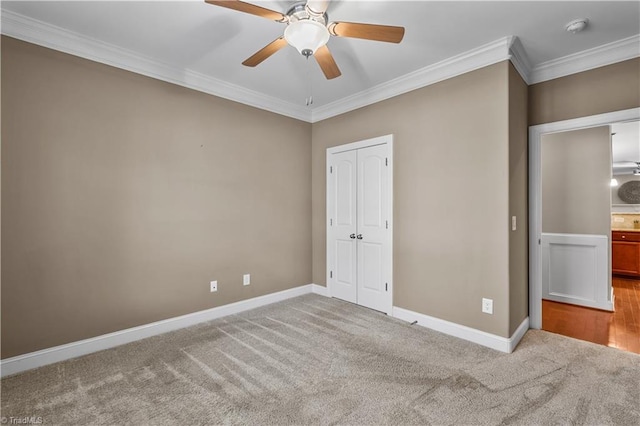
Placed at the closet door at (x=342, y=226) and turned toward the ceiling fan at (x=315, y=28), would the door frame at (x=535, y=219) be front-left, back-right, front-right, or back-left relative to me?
front-left

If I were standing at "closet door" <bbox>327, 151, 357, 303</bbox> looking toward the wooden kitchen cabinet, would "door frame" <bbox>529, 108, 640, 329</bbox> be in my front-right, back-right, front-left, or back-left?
front-right

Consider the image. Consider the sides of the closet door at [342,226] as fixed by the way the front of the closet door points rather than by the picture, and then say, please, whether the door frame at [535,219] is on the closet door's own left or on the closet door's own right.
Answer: on the closet door's own left

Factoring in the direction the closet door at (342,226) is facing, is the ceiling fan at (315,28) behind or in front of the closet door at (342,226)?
in front

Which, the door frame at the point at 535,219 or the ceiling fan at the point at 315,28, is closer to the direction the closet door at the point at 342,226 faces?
the ceiling fan

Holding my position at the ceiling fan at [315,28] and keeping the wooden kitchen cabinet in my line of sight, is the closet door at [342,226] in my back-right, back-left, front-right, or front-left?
front-left

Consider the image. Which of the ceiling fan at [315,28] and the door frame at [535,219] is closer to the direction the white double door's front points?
the ceiling fan

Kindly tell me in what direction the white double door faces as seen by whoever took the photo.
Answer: facing the viewer and to the left of the viewer

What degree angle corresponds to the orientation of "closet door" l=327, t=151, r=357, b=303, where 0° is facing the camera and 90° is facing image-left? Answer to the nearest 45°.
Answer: approximately 45°

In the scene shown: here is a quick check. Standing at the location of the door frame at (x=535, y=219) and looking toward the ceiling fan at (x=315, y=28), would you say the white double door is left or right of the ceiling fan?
right

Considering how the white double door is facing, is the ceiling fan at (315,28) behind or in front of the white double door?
in front

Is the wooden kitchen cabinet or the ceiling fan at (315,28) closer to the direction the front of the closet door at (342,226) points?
the ceiling fan

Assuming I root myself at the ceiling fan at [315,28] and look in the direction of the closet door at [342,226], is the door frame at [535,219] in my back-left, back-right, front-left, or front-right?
front-right

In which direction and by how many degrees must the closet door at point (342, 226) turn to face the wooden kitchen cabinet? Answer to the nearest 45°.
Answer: approximately 135° to its left
